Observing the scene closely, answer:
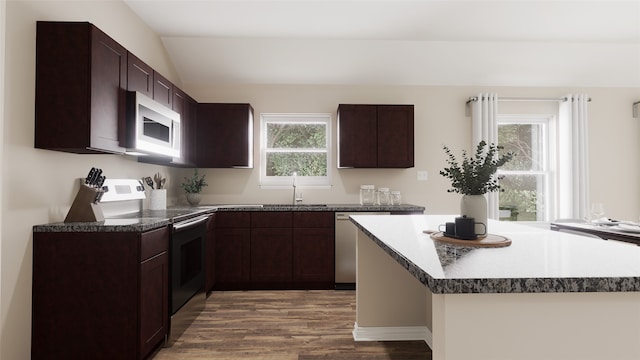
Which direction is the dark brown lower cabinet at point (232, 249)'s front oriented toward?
toward the camera

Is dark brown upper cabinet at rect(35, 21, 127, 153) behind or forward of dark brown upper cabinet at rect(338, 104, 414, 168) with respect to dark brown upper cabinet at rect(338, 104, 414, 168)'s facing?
forward

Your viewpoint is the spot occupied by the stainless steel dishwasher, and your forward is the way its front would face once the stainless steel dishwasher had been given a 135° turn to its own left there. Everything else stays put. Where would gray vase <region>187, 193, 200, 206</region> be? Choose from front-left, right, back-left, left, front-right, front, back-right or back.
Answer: back-left

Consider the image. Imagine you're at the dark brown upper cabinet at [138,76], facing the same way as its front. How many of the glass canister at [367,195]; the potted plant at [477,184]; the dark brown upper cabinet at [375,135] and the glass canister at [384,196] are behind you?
0

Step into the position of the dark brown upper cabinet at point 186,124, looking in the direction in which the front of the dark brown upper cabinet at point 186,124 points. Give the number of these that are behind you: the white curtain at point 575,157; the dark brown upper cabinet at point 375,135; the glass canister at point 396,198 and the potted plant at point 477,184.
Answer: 0

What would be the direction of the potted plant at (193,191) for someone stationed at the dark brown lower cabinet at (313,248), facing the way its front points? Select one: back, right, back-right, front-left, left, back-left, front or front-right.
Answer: right

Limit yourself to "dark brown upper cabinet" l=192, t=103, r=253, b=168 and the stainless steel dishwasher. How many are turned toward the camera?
2

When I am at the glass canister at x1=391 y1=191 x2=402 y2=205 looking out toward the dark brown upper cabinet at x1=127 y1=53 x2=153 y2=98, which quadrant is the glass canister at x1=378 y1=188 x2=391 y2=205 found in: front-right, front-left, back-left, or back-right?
front-right

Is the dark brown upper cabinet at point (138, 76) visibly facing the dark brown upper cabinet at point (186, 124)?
no

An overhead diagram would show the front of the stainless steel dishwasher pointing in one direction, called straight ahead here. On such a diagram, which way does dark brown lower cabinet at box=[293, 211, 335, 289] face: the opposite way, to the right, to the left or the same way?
the same way

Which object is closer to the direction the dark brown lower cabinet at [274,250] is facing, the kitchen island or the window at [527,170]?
the kitchen island

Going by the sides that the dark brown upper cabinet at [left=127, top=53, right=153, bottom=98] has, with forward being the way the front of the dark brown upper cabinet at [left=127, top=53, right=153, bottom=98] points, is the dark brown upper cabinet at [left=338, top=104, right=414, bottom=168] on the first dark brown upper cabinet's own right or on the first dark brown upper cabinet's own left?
on the first dark brown upper cabinet's own left

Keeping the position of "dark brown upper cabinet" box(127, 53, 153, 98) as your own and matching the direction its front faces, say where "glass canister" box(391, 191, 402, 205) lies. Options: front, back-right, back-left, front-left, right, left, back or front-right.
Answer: front-left

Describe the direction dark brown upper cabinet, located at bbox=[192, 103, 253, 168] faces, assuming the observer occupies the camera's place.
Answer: facing the viewer

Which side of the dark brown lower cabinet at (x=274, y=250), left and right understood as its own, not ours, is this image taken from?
front

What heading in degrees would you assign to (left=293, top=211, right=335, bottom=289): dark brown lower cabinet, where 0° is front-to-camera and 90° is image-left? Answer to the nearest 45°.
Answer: approximately 0°

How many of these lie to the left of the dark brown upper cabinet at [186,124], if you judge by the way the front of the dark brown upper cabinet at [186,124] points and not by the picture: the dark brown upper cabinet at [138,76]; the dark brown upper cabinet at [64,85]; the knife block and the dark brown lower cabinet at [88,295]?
0
